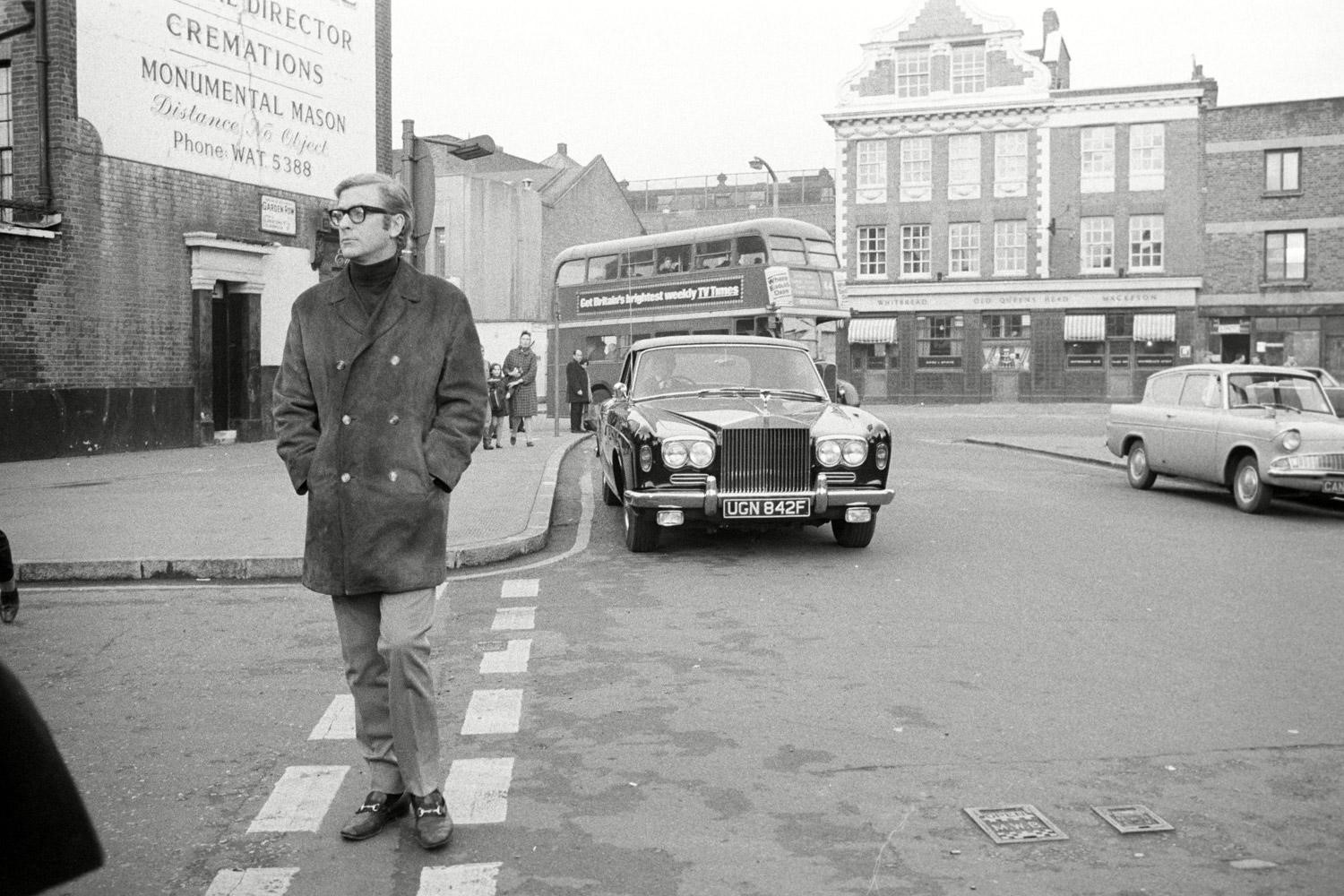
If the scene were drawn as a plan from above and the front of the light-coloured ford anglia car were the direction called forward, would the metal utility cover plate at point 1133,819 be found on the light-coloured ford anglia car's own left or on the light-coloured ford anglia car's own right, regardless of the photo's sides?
on the light-coloured ford anglia car's own right

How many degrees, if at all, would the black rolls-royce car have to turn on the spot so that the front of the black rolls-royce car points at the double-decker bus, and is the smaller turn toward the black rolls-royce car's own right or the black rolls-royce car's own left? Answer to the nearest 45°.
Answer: approximately 180°

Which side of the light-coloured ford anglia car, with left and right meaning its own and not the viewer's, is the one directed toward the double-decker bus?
back

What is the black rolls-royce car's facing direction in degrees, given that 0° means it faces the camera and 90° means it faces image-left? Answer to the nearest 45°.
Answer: approximately 0°

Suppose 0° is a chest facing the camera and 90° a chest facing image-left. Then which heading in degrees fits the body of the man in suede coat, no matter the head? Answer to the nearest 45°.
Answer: approximately 0°

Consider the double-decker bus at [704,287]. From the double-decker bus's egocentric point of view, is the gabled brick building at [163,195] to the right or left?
on its right

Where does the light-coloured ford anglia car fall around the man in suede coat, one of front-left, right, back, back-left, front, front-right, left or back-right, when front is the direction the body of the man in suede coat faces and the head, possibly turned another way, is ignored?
back-left

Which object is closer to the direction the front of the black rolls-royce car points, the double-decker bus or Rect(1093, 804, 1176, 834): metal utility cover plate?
the metal utility cover plate

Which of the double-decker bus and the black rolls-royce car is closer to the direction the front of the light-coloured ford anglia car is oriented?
the black rolls-royce car

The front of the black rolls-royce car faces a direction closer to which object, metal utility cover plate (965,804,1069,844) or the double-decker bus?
the metal utility cover plate

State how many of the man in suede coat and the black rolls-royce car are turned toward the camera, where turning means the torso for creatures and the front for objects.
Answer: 2
